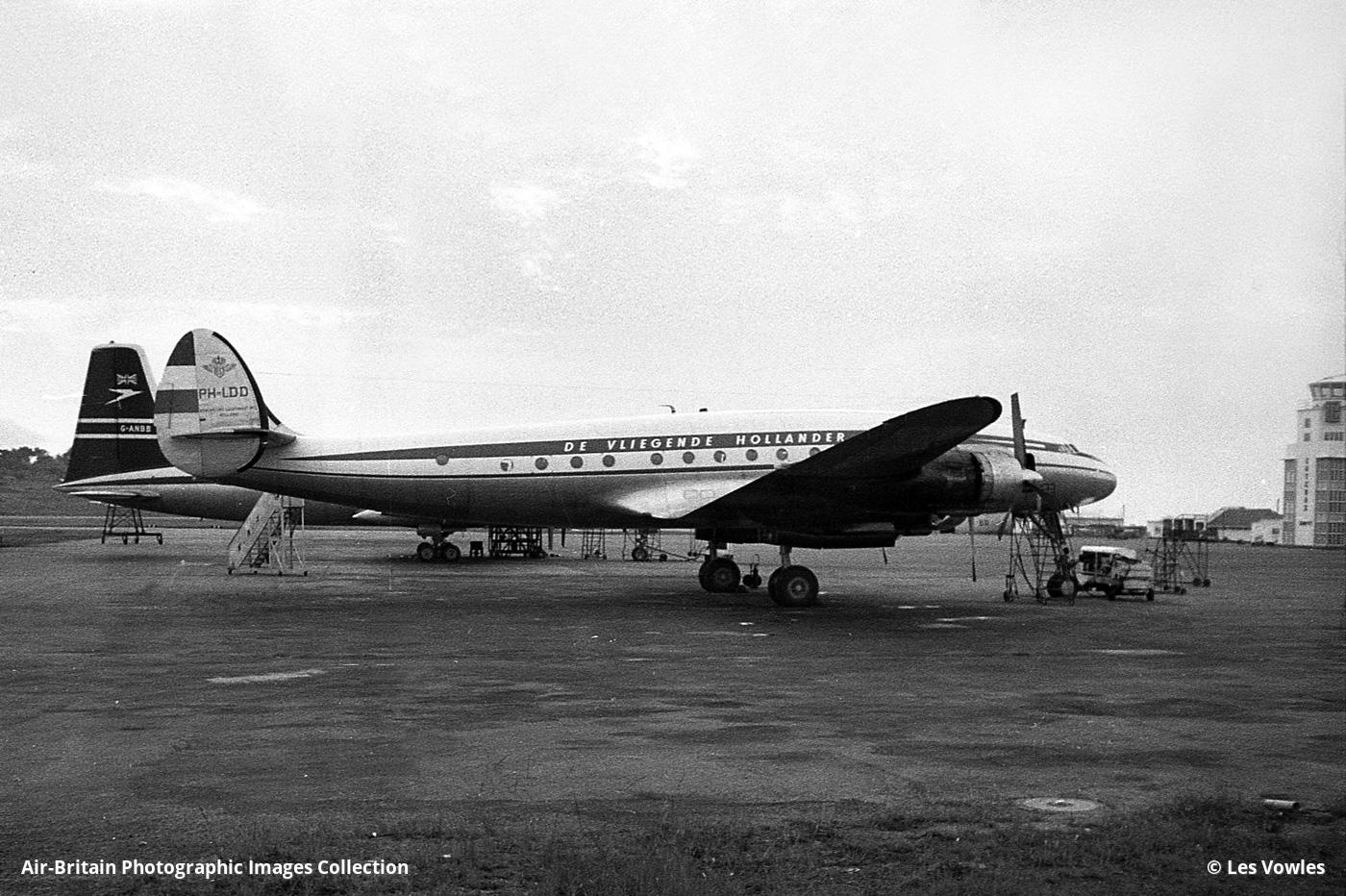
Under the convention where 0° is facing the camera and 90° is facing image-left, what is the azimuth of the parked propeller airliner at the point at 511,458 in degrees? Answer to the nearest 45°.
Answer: approximately 270°

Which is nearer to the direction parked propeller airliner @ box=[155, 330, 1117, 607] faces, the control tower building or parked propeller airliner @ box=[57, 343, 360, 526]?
the control tower building

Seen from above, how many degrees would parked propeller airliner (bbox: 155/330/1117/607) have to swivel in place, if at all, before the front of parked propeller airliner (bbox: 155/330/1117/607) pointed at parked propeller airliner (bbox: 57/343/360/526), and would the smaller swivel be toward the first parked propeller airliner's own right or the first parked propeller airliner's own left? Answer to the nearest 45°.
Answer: approximately 135° to the first parked propeller airliner's own left

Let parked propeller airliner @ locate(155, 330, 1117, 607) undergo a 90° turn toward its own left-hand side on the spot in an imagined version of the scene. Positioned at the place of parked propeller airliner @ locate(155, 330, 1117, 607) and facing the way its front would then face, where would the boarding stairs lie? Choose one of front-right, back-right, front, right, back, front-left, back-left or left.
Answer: front-left
